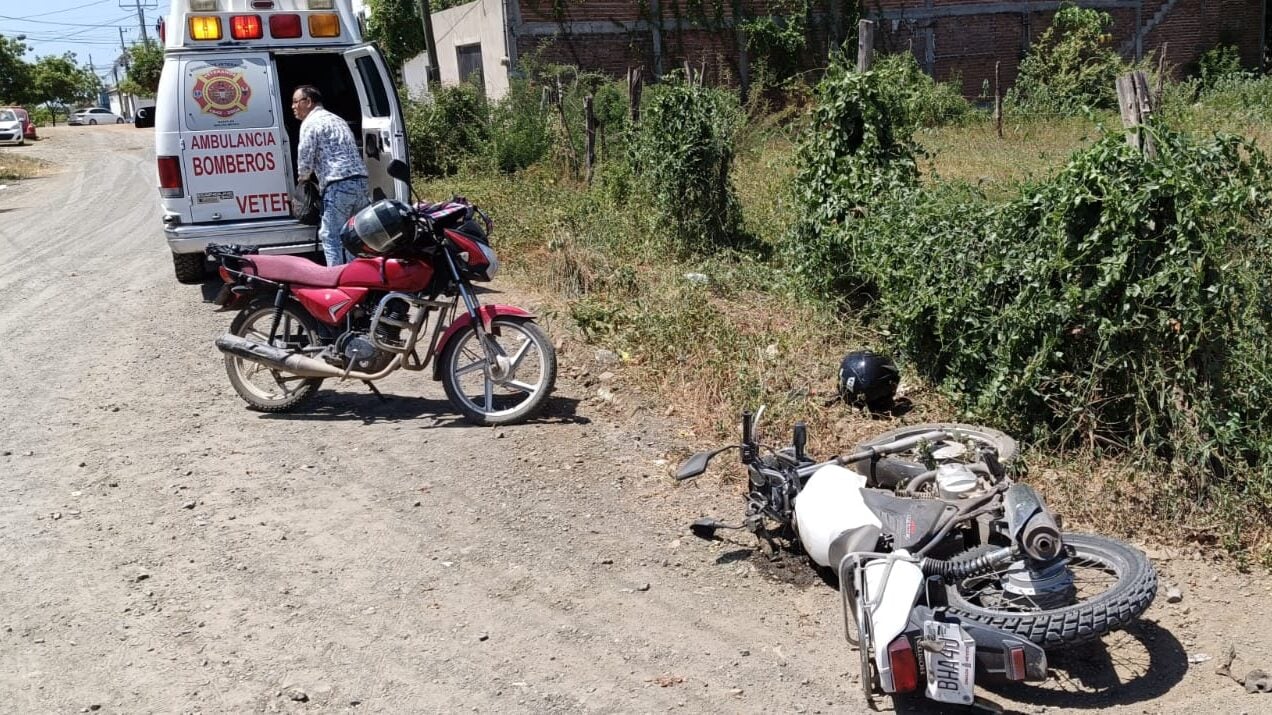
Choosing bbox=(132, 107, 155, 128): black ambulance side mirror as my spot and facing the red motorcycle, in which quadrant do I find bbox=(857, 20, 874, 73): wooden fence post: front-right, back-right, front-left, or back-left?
front-left

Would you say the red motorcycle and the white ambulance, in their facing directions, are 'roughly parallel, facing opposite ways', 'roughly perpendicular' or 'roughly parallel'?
roughly perpendicular

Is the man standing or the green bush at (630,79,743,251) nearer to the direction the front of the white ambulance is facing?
the green bush

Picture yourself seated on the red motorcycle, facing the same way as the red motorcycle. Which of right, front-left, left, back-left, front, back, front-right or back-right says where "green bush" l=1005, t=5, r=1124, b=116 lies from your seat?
front-left

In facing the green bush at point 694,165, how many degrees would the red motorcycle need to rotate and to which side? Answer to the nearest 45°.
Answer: approximately 45° to its left

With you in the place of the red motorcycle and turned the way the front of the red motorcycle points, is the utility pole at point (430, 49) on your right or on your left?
on your left

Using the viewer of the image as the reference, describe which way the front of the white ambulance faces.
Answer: facing away from the viewer

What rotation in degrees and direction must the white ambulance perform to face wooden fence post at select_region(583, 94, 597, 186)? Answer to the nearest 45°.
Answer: approximately 45° to its right

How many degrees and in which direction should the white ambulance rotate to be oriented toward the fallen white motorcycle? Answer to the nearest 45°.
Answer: approximately 180°

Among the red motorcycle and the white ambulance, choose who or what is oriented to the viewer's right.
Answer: the red motorcycle

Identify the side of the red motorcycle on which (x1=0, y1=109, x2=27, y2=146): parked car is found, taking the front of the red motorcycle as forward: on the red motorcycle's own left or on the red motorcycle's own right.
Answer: on the red motorcycle's own left

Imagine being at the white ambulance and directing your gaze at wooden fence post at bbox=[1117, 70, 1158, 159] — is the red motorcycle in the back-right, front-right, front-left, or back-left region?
front-right

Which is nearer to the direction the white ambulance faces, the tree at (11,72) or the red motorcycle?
the tree

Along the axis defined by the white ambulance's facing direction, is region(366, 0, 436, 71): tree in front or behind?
in front

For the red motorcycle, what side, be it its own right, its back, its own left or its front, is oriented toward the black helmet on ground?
front

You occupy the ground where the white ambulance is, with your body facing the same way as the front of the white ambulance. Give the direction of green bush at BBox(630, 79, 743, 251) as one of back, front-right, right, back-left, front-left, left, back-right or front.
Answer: right

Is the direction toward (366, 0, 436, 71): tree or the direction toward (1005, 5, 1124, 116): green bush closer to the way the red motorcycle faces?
the green bush

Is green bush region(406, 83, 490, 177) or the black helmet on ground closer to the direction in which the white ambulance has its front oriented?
the green bush

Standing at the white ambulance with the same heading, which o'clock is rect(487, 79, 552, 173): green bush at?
The green bush is roughly at 1 o'clock from the white ambulance.

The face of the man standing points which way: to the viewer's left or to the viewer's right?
to the viewer's left

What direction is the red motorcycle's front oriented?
to the viewer's right

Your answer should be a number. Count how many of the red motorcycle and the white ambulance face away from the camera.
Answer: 1
